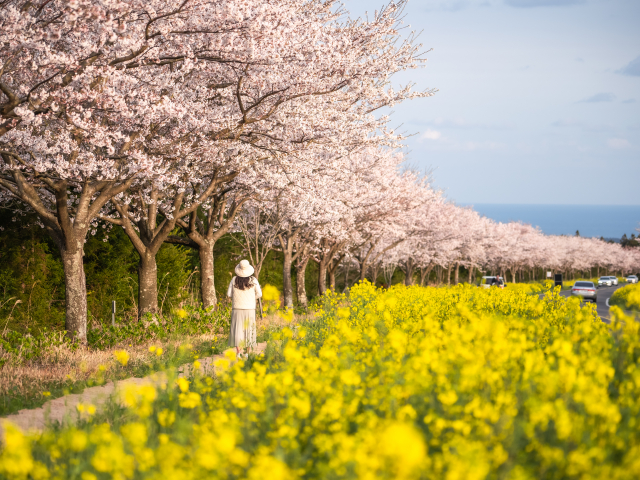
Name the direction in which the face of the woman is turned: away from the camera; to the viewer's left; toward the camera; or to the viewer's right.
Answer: away from the camera

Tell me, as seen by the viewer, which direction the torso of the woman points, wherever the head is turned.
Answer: away from the camera

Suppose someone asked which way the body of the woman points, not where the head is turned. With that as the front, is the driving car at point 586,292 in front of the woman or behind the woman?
in front
